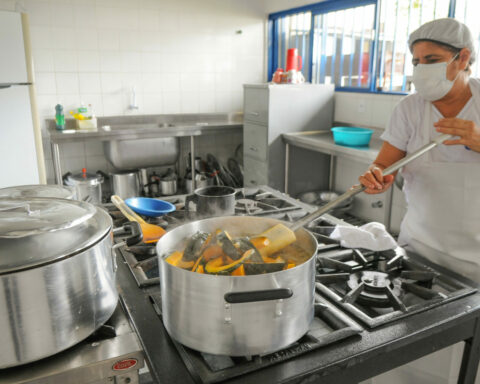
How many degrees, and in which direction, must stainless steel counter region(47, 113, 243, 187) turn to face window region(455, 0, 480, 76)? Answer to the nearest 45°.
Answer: approximately 45° to its left

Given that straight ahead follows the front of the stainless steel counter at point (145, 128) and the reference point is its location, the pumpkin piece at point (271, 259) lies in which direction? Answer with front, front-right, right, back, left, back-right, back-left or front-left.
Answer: front

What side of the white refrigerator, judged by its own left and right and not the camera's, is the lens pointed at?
front

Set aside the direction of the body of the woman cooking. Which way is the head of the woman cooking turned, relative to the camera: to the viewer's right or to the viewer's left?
to the viewer's left

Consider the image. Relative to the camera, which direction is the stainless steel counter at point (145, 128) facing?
toward the camera

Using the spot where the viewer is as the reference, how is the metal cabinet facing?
facing the viewer and to the left of the viewer

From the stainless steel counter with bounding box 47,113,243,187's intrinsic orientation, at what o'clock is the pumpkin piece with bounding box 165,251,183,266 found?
The pumpkin piece is roughly at 12 o'clock from the stainless steel counter.

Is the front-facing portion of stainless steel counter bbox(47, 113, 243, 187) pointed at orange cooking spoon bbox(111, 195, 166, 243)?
yes

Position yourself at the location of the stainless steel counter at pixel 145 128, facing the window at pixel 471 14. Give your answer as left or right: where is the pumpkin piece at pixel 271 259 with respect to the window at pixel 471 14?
right

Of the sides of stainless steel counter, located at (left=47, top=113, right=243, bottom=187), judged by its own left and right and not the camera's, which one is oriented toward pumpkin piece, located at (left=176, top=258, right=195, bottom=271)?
front

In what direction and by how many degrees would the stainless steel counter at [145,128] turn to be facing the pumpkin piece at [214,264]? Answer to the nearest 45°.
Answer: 0° — it already faces it

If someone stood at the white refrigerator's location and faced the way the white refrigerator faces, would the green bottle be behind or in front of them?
behind

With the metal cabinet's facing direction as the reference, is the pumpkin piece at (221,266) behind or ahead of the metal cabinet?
ahead

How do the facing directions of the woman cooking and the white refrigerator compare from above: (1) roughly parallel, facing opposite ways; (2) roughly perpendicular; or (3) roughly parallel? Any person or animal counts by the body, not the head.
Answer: roughly perpendicular

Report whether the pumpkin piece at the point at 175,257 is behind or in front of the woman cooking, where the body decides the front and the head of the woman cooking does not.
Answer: in front

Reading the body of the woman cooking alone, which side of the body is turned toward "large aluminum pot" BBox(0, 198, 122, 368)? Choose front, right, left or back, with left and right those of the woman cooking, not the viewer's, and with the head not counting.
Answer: front

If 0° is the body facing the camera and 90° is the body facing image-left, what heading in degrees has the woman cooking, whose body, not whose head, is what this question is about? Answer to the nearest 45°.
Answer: approximately 45°

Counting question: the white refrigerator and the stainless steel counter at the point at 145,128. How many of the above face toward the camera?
2
